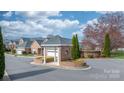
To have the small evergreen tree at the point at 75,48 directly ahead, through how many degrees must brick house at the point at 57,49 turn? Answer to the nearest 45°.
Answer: approximately 135° to its left

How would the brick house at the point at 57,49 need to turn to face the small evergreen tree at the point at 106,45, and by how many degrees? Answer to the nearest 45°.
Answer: approximately 135° to its left

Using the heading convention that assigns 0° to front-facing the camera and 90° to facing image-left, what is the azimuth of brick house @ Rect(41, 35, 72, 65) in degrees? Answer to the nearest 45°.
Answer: approximately 45°
